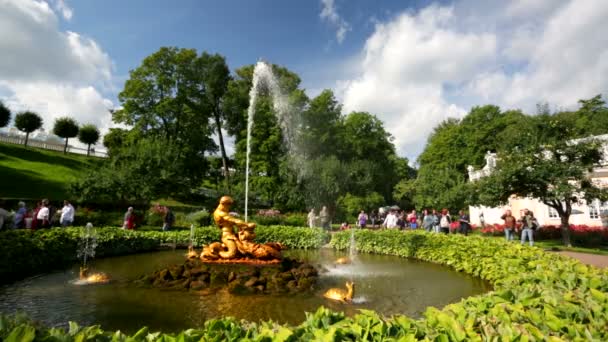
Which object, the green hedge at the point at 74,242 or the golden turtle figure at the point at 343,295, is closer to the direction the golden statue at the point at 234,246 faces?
the golden turtle figure

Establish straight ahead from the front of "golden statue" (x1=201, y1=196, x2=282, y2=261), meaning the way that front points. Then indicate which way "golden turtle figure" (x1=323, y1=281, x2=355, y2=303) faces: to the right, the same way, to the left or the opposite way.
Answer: the same way
